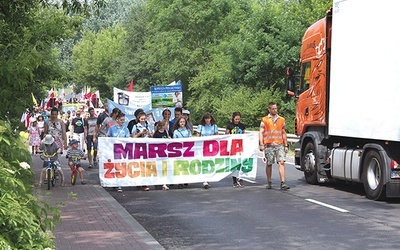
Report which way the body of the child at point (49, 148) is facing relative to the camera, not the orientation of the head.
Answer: toward the camera

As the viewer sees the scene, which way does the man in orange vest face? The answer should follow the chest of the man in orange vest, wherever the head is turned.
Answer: toward the camera

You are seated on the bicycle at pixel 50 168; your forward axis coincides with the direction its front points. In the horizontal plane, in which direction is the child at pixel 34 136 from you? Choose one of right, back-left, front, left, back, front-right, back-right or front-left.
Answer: back

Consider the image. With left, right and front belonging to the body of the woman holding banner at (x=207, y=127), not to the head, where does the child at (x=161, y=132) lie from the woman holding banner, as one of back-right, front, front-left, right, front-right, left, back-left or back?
right

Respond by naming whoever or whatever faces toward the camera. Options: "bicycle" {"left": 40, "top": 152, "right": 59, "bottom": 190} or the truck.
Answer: the bicycle

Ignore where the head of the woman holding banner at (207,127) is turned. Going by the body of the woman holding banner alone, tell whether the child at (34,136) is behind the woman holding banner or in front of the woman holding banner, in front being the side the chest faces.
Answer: behind

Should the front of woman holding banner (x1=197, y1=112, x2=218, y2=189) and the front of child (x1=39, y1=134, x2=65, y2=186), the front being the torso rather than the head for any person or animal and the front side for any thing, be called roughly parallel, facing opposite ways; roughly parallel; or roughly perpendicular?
roughly parallel

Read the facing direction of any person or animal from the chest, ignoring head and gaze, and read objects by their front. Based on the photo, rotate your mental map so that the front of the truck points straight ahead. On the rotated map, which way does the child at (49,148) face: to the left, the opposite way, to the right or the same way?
the opposite way

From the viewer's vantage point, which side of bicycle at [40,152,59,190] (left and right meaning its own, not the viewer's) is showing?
front
